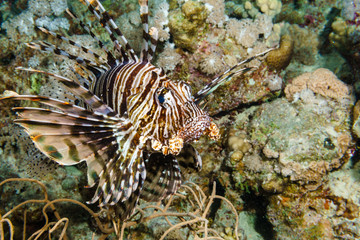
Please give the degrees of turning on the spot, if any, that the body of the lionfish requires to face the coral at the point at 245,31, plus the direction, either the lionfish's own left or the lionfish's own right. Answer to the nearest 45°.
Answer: approximately 90° to the lionfish's own left

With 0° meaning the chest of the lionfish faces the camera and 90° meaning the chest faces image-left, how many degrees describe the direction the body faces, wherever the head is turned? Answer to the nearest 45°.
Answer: approximately 315°

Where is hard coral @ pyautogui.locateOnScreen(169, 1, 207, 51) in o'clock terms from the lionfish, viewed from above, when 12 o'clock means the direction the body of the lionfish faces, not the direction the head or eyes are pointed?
The hard coral is roughly at 9 o'clock from the lionfish.

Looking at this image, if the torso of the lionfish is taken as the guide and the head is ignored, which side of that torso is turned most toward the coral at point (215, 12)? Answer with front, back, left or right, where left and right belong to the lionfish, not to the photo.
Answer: left

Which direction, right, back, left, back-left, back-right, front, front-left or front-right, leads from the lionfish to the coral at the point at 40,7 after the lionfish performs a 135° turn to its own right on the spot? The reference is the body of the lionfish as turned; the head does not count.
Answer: right

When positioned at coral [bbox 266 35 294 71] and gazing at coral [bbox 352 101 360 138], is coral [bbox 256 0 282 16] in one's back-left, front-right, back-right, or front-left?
back-left

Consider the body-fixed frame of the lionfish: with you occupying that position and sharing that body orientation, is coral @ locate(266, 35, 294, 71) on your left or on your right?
on your left

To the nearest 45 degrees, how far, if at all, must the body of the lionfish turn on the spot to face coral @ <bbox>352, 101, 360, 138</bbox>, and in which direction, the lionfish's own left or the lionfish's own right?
approximately 45° to the lionfish's own left

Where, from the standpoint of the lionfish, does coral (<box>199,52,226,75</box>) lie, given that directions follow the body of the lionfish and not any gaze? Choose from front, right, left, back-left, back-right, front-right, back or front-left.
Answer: left
